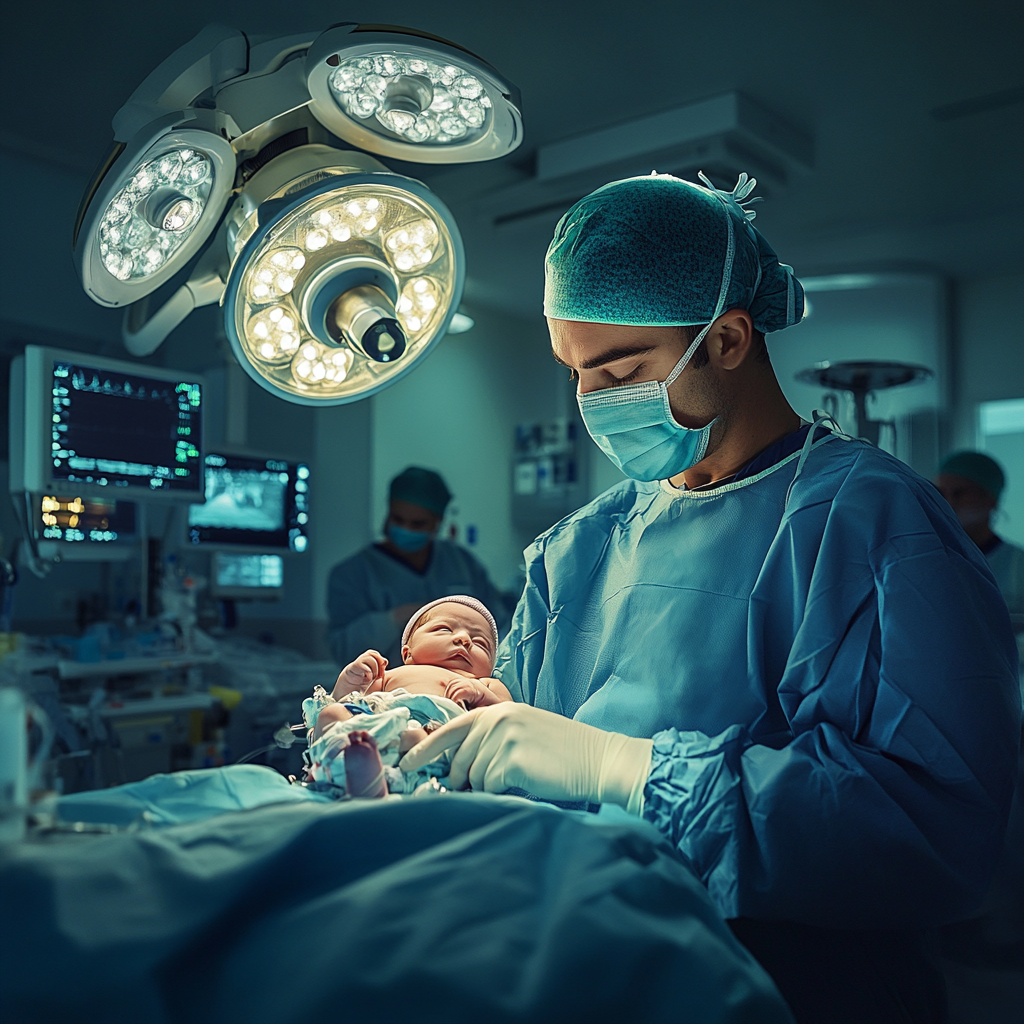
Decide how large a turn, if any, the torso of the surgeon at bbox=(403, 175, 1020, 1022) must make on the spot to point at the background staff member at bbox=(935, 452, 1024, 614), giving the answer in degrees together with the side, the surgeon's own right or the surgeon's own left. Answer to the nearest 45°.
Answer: approximately 135° to the surgeon's own right

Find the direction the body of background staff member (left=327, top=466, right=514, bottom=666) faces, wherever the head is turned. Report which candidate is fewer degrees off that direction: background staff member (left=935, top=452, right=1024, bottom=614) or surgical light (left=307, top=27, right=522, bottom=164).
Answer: the surgical light

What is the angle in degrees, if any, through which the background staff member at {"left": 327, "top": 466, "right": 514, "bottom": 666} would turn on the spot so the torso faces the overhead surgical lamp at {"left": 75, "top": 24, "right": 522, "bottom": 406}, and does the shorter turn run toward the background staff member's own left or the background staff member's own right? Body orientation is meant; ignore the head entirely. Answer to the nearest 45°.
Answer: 0° — they already face it

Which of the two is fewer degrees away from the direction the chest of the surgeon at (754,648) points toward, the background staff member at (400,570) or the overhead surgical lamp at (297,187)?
the overhead surgical lamp

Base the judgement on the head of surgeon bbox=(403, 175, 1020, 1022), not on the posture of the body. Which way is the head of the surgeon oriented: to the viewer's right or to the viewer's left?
to the viewer's left

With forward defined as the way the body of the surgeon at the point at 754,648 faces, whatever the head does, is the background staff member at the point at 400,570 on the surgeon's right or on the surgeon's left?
on the surgeon's right

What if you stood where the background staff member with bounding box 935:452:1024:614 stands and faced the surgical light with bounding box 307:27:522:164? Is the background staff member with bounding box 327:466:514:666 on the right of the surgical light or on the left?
right

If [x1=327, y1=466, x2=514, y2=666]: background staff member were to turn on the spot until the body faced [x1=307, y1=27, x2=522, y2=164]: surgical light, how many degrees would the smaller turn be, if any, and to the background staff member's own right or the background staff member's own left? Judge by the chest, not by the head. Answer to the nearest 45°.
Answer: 0° — they already face it

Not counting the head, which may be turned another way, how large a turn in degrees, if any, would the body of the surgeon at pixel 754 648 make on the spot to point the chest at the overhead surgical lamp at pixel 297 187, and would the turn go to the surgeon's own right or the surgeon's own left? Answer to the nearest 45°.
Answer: approximately 45° to the surgeon's own right

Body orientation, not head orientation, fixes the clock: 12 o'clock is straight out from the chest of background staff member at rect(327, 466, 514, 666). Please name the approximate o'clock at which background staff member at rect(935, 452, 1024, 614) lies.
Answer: background staff member at rect(935, 452, 1024, 614) is roughly at 9 o'clock from background staff member at rect(327, 466, 514, 666).

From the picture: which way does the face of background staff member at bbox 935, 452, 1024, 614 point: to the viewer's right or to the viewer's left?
to the viewer's left
